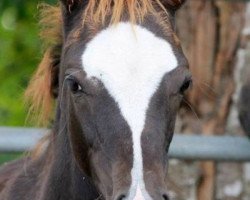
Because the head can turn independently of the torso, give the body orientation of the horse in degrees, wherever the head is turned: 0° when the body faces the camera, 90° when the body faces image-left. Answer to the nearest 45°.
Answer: approximately 315°
